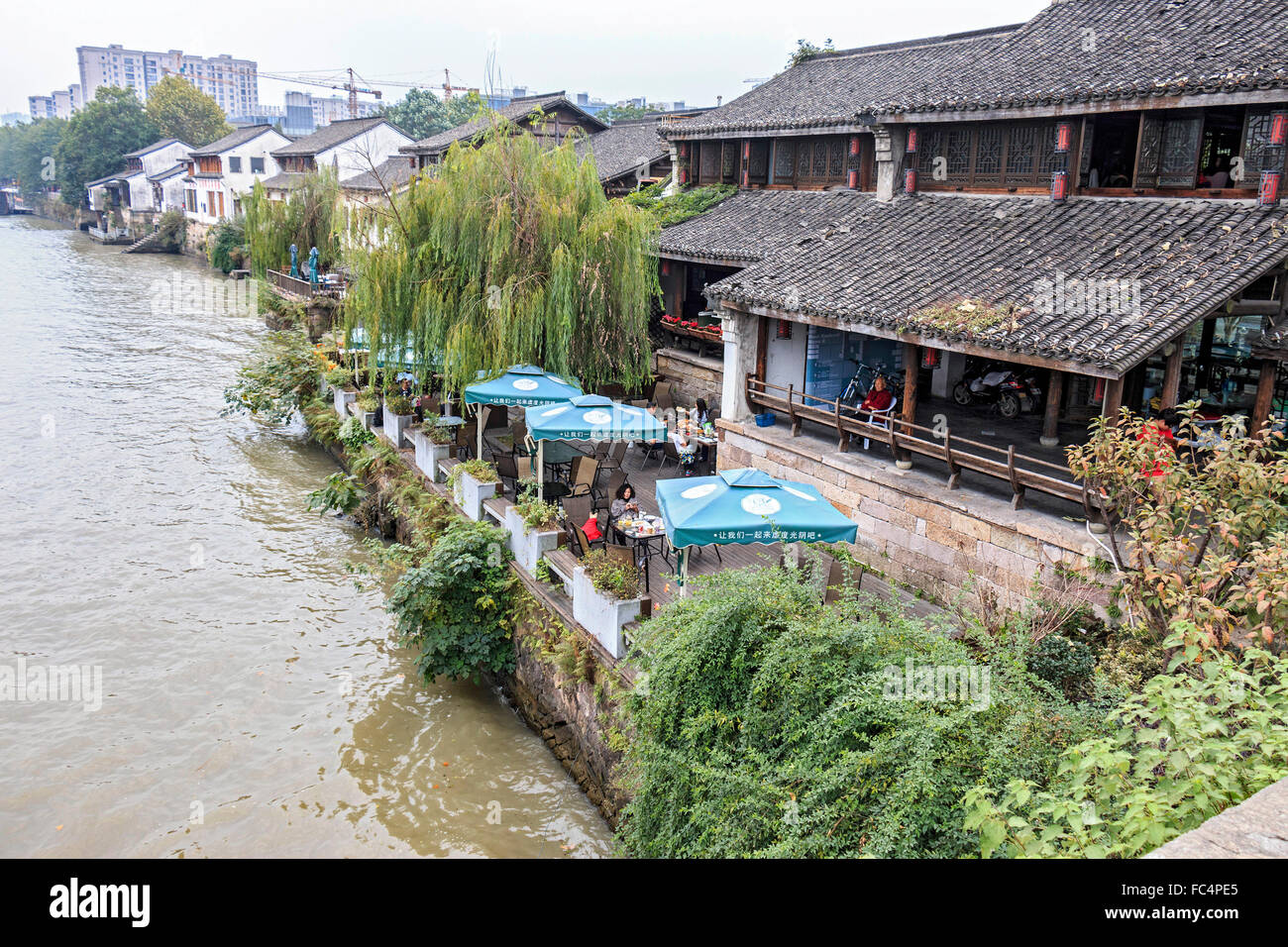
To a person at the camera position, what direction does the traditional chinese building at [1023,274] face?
facing the viewer and to the left of the viewer

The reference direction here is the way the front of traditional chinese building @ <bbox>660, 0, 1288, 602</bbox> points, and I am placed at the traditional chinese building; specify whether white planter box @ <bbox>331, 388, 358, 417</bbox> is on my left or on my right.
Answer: on my right

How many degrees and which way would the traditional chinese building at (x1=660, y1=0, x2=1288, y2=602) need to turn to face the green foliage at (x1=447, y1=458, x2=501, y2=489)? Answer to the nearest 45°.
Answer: approximately 45° to its right

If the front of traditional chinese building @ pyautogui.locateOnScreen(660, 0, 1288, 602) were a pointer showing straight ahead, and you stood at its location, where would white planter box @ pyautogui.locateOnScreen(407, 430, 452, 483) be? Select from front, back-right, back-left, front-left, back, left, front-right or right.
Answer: front-right

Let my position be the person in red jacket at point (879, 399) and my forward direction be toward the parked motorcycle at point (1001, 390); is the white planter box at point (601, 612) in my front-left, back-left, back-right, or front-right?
back-right

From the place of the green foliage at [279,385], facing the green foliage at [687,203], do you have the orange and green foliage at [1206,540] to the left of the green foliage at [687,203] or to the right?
right

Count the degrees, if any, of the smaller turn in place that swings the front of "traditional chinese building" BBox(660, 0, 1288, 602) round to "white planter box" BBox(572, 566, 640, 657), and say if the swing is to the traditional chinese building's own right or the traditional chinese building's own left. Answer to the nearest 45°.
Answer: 0° — it already faces it

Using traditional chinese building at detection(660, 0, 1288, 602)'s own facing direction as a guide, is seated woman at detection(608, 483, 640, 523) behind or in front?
in front

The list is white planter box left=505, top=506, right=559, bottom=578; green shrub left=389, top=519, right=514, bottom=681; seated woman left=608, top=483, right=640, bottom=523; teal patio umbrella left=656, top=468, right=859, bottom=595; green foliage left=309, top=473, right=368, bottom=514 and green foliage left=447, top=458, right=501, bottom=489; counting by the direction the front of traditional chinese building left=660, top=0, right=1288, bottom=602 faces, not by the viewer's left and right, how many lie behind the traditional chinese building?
0

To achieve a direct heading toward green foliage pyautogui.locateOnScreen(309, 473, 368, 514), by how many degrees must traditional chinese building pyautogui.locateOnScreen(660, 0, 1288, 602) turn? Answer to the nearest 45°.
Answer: approximately 45° to its right

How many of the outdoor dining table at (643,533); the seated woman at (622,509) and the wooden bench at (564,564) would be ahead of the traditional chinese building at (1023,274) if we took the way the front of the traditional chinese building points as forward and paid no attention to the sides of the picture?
3

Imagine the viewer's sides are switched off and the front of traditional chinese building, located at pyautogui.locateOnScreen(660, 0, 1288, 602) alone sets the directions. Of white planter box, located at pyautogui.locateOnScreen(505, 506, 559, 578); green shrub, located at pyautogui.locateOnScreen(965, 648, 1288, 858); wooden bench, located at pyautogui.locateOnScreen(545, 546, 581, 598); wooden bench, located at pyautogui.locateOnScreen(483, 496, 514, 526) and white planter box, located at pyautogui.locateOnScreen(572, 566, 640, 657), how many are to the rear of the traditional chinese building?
0

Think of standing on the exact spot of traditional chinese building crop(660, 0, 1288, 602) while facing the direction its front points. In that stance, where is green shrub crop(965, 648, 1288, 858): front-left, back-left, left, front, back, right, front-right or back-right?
front-left

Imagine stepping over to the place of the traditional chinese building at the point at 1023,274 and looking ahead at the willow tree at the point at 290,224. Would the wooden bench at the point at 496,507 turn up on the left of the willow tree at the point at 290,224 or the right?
left

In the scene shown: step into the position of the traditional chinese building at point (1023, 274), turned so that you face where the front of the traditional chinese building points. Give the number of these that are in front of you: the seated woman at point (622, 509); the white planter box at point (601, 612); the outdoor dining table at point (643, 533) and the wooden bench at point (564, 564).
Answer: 4

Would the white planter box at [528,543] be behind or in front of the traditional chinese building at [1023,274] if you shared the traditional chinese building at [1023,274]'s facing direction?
in front
